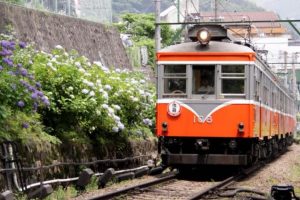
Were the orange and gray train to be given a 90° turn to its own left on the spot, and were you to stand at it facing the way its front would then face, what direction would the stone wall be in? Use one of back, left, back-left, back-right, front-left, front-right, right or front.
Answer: back-left

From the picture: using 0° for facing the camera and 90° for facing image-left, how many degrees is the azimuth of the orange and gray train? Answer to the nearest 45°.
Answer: approximately 0°

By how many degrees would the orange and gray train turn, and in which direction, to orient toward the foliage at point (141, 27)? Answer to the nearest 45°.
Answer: approximately 180°

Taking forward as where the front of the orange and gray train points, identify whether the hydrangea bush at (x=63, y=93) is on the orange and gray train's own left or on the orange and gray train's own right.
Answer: on the orange and gray train's own right
